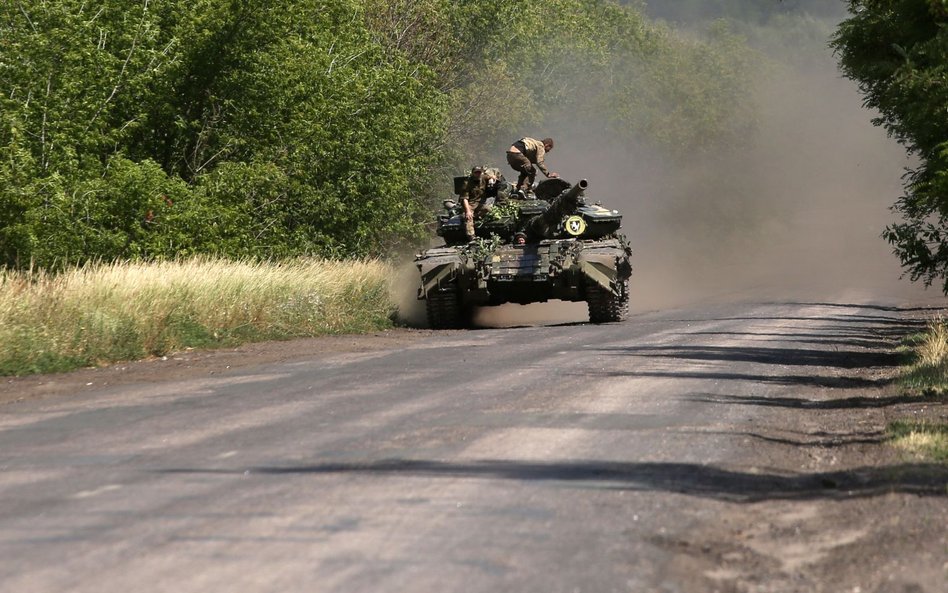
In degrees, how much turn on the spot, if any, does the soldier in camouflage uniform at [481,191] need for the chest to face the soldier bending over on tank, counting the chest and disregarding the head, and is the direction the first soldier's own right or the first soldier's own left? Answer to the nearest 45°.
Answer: approximately 135° to the first soldier's own left

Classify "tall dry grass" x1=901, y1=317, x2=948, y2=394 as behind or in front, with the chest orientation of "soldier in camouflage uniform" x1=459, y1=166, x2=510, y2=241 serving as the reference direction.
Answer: in front

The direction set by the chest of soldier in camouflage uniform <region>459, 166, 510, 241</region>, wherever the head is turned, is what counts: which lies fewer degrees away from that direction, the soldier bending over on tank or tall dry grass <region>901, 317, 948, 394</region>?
the tall dry grass

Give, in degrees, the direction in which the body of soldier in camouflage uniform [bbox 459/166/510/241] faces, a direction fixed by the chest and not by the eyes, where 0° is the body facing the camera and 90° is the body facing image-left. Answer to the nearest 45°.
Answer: approximately 0°
